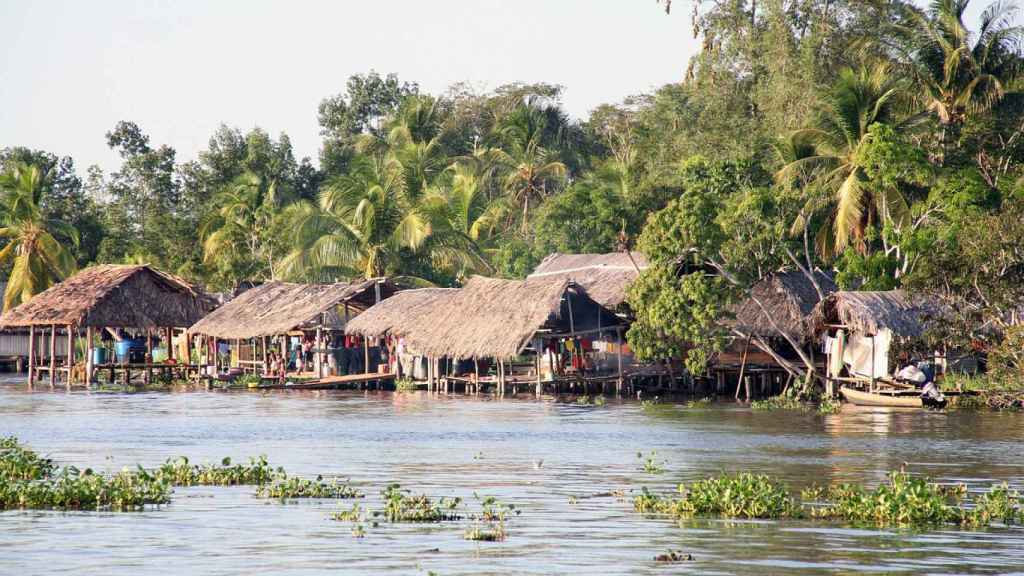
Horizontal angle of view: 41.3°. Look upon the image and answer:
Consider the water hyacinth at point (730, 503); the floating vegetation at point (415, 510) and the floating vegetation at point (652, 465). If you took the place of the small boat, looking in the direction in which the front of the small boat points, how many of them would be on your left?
3

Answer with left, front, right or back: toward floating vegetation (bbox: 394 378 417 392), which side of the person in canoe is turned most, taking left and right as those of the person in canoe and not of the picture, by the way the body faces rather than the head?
front

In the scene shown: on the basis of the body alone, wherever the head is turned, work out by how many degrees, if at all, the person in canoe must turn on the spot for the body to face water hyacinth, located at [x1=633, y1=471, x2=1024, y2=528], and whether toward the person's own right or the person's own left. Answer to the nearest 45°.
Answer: approximately 90° to the person's own left

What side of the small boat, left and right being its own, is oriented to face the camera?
left

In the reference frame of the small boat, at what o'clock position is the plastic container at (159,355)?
The plastic container is roughly at 1 o'clock from the small boat.

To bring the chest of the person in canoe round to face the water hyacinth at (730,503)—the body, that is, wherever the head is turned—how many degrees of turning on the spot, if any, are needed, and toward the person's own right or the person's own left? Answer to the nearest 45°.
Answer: approximately 90° to the person's own left

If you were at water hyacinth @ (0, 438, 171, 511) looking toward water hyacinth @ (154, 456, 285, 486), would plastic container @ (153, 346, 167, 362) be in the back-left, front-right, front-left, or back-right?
front-left

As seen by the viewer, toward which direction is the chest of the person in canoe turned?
to the viewer's left

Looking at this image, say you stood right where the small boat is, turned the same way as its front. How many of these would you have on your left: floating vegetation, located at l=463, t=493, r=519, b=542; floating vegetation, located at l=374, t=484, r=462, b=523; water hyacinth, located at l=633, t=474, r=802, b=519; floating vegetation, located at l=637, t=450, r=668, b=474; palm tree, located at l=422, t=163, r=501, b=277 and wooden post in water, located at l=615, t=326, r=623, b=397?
4

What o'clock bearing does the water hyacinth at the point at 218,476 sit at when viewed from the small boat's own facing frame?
The water hyacinth is roughly at 10 o'clock from the small boat.

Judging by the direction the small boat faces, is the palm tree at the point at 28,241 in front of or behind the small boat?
in front

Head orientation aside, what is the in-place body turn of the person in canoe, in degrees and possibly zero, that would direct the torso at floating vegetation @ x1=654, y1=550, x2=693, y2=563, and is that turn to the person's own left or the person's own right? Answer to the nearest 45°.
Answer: approximately 90° to the person's own left

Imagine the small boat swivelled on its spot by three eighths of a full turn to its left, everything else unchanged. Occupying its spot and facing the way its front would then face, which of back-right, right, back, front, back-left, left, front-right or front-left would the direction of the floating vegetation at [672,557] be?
front-right

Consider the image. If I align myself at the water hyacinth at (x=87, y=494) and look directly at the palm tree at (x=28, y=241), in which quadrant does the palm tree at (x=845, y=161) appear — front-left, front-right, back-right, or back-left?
front-right
